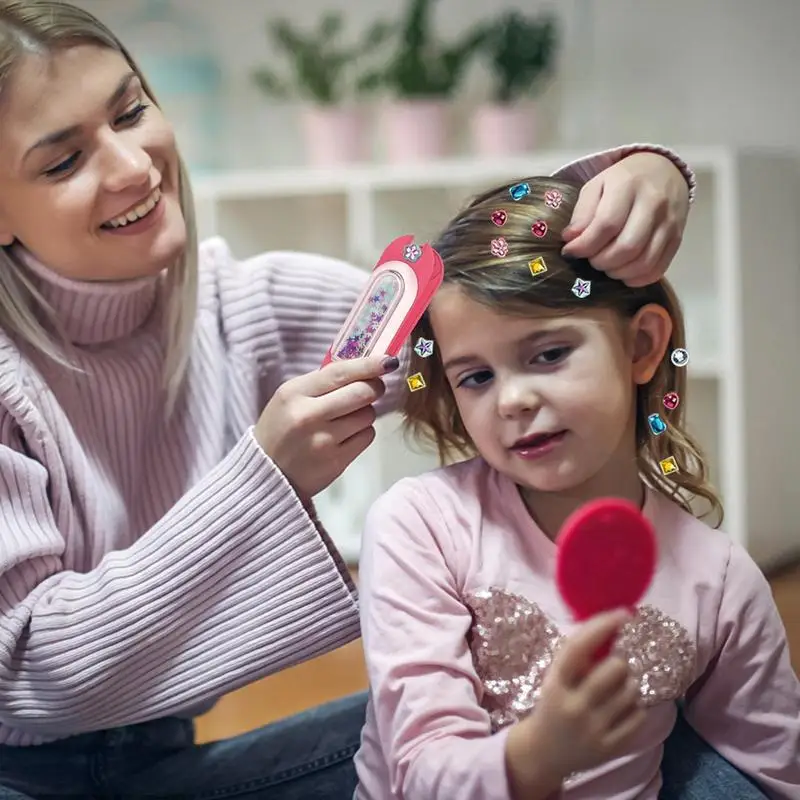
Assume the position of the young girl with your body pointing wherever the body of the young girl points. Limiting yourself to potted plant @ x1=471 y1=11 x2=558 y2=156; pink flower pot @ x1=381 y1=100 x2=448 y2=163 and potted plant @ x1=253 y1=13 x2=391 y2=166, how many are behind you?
3

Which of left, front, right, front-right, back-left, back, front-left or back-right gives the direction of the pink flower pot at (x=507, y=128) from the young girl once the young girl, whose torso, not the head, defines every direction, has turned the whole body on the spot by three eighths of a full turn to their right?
front-right

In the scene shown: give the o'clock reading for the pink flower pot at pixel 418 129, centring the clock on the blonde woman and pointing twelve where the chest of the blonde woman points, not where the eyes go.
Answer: The pink flower pot is roughly at 8 o'clock from the blonde woman.

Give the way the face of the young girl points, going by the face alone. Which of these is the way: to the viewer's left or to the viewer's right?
to the viewer's left

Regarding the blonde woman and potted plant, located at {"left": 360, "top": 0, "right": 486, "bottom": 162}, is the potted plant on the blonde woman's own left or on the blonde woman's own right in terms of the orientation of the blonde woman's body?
on the blonde woman's own left

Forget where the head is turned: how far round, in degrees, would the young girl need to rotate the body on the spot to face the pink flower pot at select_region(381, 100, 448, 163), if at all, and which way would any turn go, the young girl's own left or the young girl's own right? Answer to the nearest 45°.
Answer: approximately 180°

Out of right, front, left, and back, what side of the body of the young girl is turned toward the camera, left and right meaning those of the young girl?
front

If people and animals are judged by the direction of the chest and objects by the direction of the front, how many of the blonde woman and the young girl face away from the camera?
0

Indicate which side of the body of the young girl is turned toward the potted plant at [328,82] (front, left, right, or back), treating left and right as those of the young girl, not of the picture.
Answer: back

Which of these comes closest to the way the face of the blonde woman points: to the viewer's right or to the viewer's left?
to the viewer's right

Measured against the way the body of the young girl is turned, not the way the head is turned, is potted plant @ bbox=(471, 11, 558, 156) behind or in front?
behind

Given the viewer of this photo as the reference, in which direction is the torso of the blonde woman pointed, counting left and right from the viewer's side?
facing the viewer and to the right of the viewer

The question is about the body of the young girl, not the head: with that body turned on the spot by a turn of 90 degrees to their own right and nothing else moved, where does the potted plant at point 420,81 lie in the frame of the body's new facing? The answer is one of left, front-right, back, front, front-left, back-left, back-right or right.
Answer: right
